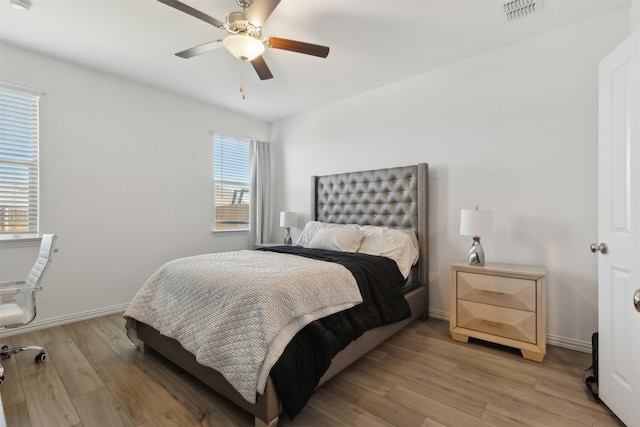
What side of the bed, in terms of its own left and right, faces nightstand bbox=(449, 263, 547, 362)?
left

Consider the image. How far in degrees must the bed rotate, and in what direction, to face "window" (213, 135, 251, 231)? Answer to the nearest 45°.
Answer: approximately 90° to its right

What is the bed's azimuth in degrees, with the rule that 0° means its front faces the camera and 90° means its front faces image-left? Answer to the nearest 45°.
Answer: approximately 45°

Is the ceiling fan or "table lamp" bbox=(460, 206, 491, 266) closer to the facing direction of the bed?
the ceiling fan
